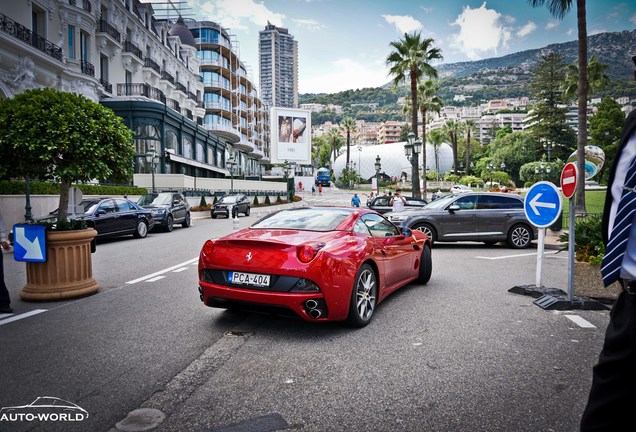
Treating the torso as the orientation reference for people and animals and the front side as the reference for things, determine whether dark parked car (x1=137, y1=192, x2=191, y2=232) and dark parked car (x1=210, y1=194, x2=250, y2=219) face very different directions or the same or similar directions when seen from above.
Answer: same or similar directions

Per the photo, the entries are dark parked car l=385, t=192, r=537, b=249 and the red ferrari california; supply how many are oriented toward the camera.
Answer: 0

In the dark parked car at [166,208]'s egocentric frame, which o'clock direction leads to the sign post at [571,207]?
The sign post is roughly at 10 o'clock from the dark parked car.

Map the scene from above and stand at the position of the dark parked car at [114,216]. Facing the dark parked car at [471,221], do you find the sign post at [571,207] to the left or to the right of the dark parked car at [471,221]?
right

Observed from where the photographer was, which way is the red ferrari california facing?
facing away from the viewer and to the right of the viewer

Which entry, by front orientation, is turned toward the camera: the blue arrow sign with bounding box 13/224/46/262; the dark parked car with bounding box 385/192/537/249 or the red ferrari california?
the blue arrow sign

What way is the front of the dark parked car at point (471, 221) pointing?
to the viewer's left

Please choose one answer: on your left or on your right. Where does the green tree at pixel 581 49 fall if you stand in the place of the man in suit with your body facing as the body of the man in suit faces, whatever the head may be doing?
on your right

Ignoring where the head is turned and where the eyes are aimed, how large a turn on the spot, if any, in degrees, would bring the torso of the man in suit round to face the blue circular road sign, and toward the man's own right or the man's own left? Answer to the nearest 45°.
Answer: approximately 135° to the man's own right

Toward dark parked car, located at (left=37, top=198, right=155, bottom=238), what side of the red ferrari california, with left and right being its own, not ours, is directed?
left

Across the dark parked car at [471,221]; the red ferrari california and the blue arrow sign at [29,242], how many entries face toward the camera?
1

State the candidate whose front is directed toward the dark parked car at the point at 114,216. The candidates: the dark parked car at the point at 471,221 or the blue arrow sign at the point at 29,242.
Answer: the dark parked car at the point at 471,221

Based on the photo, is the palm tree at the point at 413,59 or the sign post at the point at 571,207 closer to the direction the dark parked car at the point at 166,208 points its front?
the sign post
